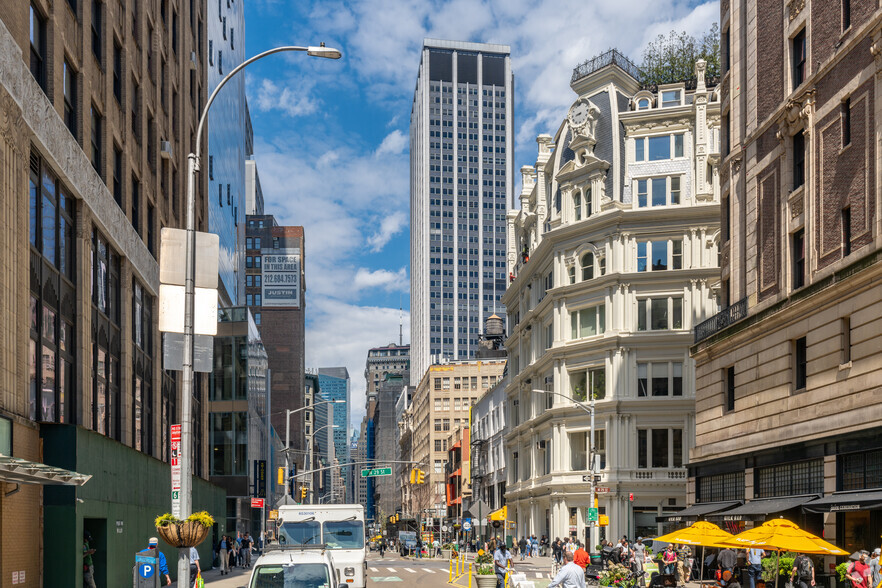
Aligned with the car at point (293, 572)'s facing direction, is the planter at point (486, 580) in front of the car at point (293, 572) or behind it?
behind

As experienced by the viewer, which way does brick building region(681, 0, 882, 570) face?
facing the viewer and to the left of the viewer

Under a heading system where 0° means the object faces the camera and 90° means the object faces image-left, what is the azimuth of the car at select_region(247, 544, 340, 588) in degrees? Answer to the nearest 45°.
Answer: approximately 0°

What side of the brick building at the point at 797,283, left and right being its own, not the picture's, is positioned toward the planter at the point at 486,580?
front

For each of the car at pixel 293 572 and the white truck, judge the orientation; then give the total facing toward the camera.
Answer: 2

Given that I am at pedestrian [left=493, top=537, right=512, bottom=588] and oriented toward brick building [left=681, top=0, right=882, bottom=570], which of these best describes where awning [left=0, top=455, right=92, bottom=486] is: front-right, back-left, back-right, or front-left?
back-right

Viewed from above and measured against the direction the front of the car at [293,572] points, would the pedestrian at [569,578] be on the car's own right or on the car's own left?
on the car's own left

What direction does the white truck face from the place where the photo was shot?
facing the viewer

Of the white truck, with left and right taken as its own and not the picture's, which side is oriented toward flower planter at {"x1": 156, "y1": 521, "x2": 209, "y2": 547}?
front

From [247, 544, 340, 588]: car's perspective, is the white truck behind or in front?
behind
